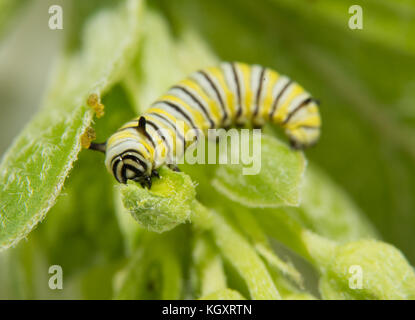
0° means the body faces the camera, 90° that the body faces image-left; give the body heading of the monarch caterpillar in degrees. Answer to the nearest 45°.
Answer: approximately 45°
